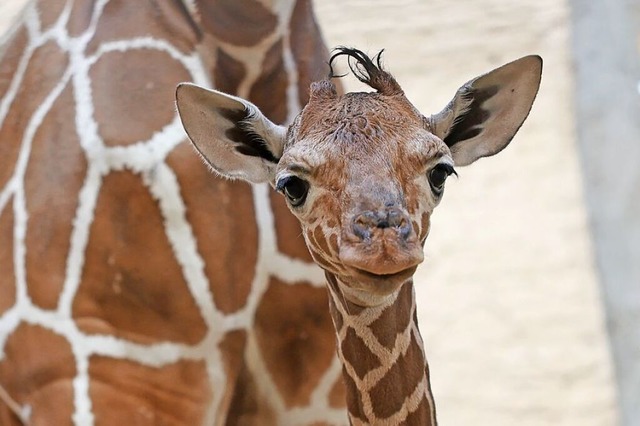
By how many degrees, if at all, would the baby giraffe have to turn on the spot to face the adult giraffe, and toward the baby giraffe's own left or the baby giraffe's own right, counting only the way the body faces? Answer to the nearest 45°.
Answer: approximately 135° to the baby giraffe's own right

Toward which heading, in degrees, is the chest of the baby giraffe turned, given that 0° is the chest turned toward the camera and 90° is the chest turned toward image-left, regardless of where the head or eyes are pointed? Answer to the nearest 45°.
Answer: approximately 0°
